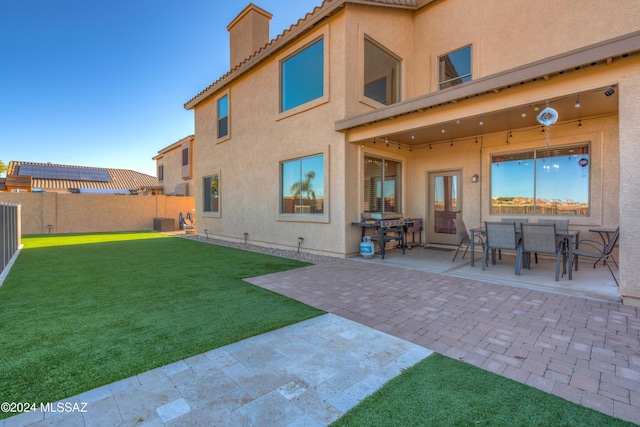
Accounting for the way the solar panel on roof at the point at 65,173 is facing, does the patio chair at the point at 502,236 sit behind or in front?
in front

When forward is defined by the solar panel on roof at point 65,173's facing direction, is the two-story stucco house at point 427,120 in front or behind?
in front

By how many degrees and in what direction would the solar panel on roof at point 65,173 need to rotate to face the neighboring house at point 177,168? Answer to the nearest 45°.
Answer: approximately 45° to its left

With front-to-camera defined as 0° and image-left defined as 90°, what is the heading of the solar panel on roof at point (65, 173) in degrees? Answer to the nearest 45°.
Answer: approximately 0°

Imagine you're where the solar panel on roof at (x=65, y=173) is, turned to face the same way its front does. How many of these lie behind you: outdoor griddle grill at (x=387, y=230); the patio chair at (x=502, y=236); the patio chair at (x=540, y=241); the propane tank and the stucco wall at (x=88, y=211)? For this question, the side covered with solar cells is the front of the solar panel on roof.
0

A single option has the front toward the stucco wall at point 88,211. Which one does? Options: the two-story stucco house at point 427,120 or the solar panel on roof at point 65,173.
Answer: the solar panel on roof

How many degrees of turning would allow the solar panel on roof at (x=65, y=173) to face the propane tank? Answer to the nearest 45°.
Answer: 0° — it already faces it

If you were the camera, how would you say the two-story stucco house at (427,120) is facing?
facing away from the viewer and to the right of the viewer

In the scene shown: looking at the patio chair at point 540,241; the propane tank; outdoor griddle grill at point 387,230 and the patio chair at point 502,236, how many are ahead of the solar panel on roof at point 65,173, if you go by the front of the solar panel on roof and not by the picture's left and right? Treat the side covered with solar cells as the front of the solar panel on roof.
4
